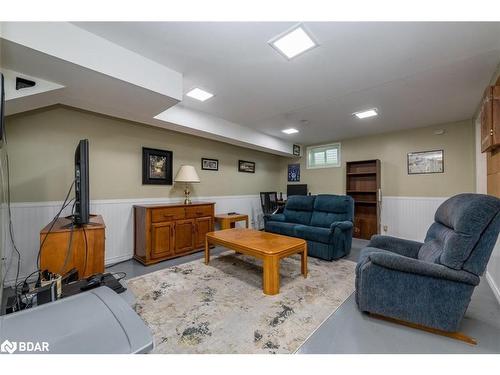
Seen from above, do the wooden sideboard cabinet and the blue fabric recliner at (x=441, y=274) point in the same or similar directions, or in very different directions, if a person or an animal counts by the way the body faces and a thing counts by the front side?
very different directions

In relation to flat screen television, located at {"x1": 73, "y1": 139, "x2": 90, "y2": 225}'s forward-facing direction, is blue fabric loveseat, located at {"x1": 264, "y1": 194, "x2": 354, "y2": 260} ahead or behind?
ahead

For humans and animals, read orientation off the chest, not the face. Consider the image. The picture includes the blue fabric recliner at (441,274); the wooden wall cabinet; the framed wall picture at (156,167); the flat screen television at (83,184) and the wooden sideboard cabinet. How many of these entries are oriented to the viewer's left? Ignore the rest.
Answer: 2

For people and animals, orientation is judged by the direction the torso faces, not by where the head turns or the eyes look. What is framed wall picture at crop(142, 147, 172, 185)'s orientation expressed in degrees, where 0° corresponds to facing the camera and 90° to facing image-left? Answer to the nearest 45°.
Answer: approximately 315°

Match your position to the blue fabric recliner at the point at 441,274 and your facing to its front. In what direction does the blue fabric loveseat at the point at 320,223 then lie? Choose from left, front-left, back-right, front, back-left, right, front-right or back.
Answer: front-right

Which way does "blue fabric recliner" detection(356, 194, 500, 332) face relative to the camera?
to the viewer's left

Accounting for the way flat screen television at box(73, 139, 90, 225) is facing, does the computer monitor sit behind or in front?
in front

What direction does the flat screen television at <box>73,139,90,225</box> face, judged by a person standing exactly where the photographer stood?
facing to the right of the viewer

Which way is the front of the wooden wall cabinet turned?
to the viewer's left
